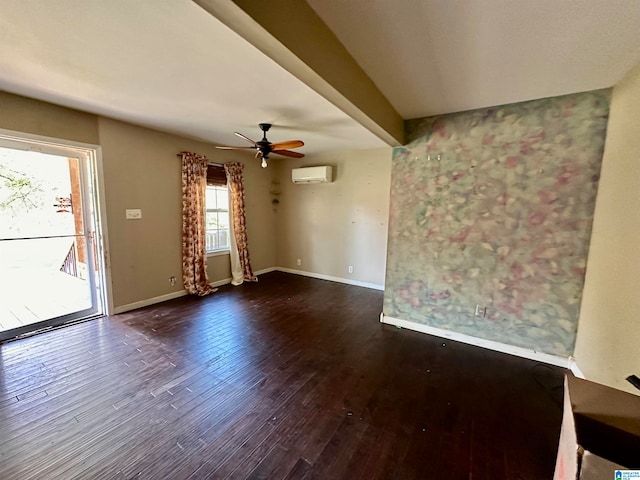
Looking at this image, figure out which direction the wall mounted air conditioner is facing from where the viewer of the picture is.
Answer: facing the viewer and to the left of the viewer

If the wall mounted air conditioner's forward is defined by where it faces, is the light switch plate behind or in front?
in front

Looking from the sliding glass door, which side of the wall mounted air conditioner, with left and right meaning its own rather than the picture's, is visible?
front

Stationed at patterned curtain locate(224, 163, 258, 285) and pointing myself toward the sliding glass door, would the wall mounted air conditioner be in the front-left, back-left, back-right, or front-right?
back-left

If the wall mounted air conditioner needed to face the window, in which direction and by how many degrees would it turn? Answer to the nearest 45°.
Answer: approximately 45° to its right

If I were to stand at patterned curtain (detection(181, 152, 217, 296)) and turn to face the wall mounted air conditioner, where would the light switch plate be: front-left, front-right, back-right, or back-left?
back-right

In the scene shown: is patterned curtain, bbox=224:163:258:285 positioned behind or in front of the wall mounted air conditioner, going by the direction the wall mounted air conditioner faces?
in front
